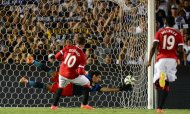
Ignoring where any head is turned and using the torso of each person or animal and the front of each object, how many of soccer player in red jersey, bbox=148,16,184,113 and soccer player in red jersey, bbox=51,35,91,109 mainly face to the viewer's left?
0

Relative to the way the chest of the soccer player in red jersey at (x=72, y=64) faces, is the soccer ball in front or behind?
in front

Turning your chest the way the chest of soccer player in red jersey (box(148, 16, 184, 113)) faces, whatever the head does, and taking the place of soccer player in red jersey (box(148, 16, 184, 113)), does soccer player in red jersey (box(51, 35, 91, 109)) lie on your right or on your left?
on your left

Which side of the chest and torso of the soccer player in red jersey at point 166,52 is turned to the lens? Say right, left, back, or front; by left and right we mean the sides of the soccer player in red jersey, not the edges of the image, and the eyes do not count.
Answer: back

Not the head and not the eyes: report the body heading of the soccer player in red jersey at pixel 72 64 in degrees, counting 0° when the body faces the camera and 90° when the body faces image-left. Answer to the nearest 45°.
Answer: approximately 225°
